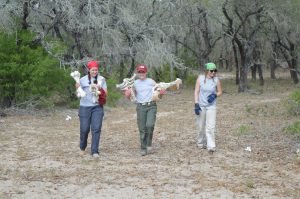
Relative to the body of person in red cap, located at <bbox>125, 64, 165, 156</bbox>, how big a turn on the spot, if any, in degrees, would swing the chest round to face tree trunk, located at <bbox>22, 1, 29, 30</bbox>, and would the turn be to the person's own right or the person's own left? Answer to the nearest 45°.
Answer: approximately 135° to the person's own right

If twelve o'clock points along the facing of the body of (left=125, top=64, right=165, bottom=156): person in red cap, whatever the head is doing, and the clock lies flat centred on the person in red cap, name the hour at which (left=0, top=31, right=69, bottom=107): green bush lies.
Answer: The green bush is roughly at 5 o'clock from the person in red cap.

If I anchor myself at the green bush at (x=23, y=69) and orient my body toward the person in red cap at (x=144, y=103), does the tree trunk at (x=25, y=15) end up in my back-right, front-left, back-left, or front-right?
back-left

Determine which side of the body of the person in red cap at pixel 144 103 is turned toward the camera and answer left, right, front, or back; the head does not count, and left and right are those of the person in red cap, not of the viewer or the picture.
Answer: front
